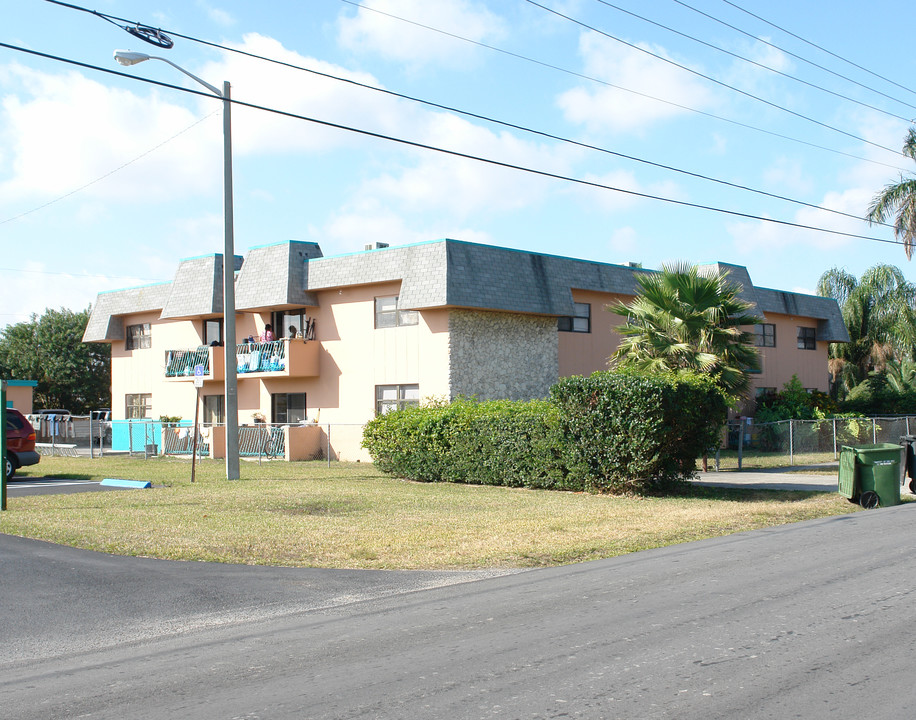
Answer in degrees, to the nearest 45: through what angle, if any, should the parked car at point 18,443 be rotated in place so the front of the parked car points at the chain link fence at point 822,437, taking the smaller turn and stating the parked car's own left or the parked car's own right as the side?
approximately 180°

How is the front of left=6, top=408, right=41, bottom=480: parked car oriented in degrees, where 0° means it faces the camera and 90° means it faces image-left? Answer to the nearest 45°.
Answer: approximately 90°

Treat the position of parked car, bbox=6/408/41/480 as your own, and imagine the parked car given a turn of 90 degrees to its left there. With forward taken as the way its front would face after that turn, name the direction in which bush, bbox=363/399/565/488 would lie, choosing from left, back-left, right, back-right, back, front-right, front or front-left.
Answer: front-left

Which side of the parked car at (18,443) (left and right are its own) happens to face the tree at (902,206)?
back

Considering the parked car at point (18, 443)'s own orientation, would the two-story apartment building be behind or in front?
behind

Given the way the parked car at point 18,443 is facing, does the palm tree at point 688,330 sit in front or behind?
behind

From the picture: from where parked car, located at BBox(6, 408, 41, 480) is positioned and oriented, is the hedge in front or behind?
behind

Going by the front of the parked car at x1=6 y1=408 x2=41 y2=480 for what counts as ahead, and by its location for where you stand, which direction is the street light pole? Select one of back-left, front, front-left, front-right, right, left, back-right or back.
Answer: back-left

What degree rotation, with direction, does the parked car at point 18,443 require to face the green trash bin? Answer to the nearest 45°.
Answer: approximately 135° to its left
